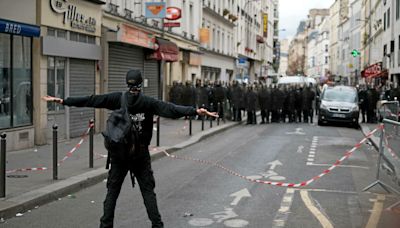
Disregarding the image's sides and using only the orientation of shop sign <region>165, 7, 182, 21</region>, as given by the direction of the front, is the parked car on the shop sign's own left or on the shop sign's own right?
on the shop sign's own left

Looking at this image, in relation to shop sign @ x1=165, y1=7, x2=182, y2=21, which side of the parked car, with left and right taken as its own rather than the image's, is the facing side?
right

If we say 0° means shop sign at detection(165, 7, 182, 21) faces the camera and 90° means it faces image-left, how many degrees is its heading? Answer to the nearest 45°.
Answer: approximately 0°

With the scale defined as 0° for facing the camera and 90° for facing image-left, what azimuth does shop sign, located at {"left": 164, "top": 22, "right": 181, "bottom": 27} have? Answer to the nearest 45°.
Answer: approximately 0°
